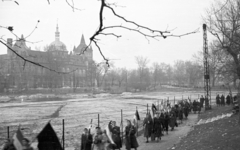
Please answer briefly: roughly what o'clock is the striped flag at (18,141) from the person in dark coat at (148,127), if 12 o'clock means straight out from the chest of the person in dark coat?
The striped flag is roughly at 11 o'clock from the person in dark coat.

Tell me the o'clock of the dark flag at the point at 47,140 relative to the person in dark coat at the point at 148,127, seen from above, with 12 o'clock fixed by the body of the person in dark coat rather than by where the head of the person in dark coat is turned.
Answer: The dark flag is roughly at 11 o'clock from the person in dark coat.

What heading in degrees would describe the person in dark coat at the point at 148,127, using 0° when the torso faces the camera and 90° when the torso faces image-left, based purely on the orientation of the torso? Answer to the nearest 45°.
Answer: approximately 45°

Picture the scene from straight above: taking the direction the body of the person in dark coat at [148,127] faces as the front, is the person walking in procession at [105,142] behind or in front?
in front

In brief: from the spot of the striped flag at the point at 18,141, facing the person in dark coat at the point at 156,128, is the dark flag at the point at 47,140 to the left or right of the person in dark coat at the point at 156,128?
right
